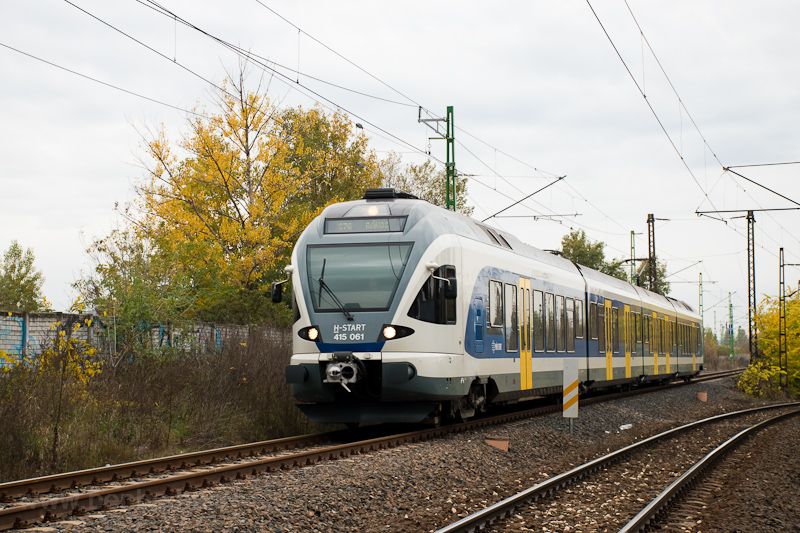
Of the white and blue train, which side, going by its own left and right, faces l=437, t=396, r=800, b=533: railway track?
left

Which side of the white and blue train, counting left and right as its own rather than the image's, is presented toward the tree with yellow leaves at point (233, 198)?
right

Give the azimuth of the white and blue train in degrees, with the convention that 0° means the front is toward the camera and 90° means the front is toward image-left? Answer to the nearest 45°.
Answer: approximately 45°
